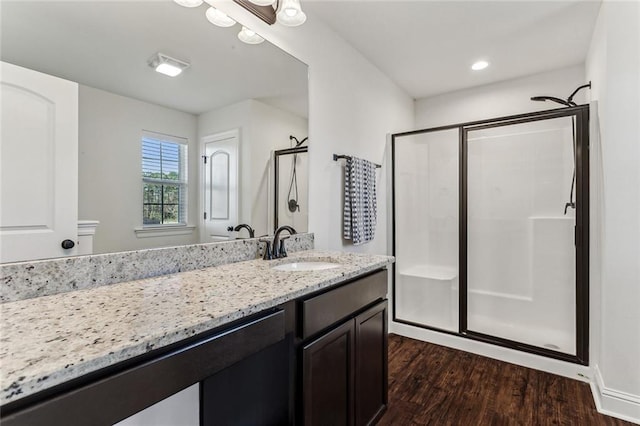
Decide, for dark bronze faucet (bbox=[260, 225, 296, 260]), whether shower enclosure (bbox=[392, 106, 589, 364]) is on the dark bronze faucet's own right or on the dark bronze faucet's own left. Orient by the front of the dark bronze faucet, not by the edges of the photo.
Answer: on the dark bronze faucet's own left

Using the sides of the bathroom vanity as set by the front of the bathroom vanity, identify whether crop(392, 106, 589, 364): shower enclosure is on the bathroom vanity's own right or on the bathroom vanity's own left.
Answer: on the bathroom vanity's own left

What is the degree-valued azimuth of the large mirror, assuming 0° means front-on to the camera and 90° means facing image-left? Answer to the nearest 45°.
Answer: approximately 315°

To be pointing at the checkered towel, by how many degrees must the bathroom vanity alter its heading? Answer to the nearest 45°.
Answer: approximately 90° to its left

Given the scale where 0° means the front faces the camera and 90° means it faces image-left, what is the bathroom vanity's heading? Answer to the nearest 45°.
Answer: approximately 315°

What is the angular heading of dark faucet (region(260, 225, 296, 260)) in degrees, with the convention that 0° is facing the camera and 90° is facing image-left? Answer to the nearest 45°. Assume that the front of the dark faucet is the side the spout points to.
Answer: approximately 315°

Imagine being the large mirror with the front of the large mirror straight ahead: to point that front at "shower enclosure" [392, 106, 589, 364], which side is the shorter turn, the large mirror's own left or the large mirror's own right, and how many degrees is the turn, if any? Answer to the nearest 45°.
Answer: approximately 45° to the large mirror's own left
